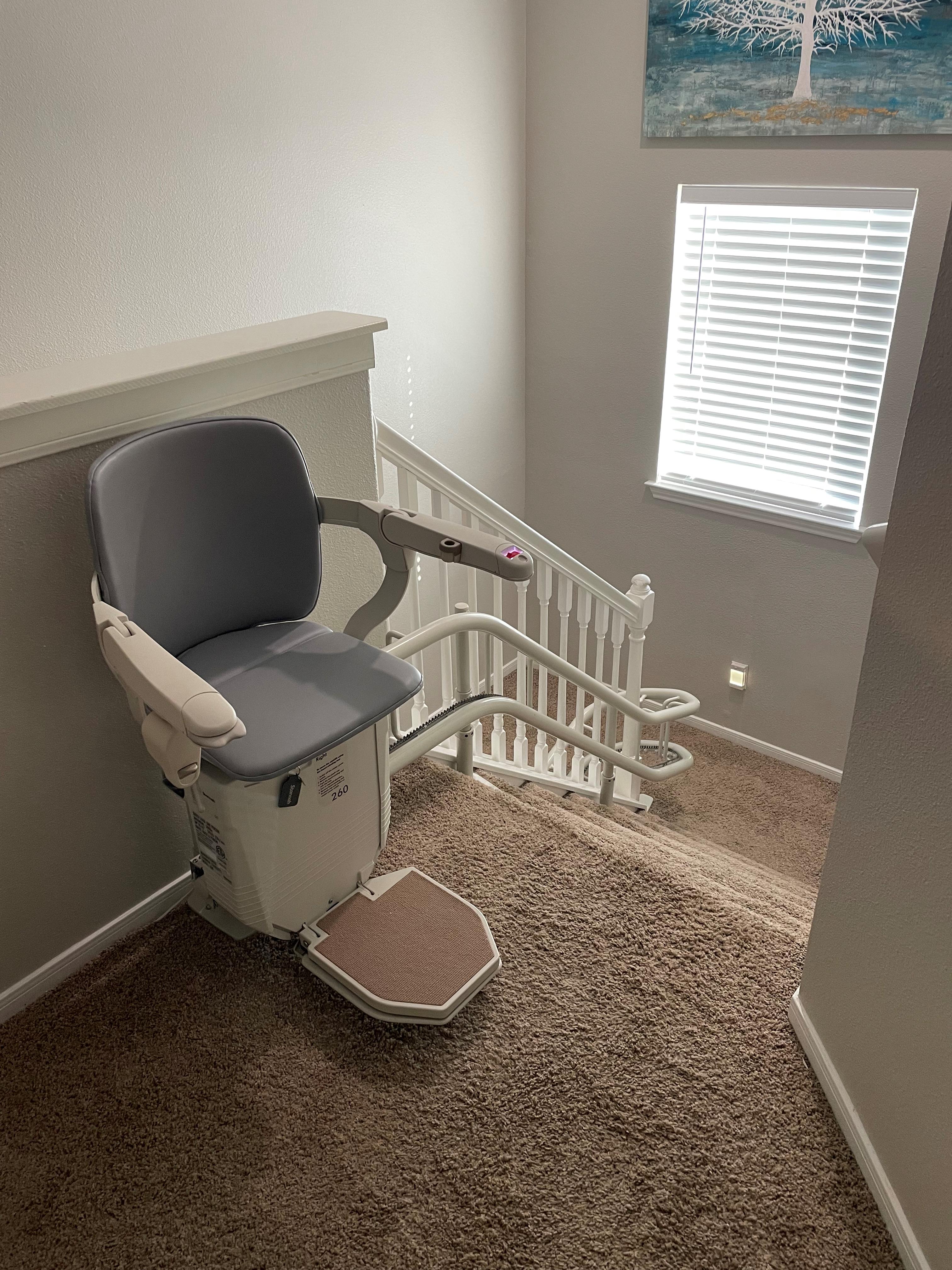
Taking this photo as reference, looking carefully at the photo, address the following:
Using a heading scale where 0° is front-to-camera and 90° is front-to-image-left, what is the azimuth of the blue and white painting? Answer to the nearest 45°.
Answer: approximately 0°

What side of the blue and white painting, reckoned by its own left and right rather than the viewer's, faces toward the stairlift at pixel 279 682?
front

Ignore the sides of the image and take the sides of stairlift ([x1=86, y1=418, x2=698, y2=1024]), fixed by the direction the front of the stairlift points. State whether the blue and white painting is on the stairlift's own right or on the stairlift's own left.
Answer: on the stairlift's own left

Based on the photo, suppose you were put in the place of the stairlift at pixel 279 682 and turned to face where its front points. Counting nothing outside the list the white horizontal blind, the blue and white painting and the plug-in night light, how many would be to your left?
3

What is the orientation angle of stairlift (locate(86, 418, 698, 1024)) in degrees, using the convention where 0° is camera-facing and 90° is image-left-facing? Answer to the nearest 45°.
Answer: approximately 315°

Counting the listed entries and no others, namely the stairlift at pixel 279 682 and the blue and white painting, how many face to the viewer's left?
0

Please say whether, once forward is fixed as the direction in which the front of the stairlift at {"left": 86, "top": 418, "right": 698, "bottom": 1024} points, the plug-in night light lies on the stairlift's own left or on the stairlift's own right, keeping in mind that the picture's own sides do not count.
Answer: on the stairlift's own left

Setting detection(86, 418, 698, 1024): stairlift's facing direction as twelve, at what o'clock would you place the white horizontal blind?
The white horizontal blind is roughly at 9 o'clock from the stairlift.
